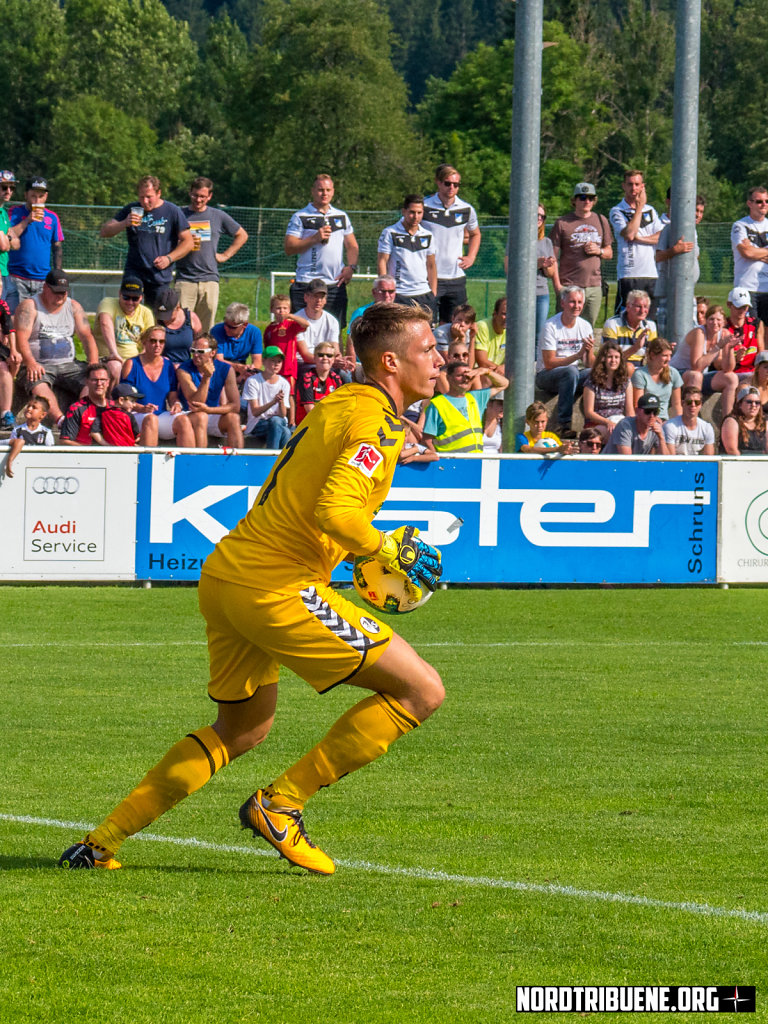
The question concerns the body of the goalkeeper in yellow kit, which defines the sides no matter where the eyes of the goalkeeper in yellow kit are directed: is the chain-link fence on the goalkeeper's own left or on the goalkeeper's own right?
on the goalkeeper's own left

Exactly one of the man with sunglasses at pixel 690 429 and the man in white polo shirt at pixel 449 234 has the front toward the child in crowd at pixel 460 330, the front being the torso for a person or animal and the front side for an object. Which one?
the man in white polo shirt

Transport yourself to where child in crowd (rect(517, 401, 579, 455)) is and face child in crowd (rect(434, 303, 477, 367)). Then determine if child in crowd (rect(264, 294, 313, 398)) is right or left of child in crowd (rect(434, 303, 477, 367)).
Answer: left

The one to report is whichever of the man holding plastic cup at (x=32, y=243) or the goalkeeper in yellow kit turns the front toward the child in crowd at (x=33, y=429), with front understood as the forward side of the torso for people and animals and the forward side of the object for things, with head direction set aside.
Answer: the man holding plastic cup

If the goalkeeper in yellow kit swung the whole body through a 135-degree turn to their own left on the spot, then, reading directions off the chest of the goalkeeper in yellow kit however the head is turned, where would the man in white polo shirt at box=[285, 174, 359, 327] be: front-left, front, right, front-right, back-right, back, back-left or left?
front-right

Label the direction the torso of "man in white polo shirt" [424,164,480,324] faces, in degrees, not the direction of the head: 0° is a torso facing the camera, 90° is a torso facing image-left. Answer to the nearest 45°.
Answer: approximately 0°

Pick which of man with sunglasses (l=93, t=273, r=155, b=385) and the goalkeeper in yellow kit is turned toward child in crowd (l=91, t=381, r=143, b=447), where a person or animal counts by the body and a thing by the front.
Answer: the man with sunglasses

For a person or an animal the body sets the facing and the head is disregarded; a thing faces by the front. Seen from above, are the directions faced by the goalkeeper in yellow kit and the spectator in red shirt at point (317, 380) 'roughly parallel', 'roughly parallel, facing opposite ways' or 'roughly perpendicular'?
roughly perpendicular

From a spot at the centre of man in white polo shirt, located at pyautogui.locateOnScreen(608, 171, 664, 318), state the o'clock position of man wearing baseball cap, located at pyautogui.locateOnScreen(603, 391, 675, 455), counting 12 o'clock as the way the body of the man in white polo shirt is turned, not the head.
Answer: The man wearing baseball cap is roughly at 12 o'clock from the man in white polo shirt.

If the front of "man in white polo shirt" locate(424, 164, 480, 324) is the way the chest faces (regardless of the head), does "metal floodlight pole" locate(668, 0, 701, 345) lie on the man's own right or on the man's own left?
on the man's own left

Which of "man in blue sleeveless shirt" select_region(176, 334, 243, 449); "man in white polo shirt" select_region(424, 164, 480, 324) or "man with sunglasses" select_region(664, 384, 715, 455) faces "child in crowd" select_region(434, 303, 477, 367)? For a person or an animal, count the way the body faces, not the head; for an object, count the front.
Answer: the man in white polo shirt

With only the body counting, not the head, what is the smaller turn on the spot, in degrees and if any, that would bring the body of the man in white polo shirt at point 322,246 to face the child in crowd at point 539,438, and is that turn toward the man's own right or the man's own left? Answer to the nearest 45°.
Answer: approximately 45° to the man's own left

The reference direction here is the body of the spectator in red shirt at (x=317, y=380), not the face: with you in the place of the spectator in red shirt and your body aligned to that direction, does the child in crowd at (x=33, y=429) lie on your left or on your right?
on your right
